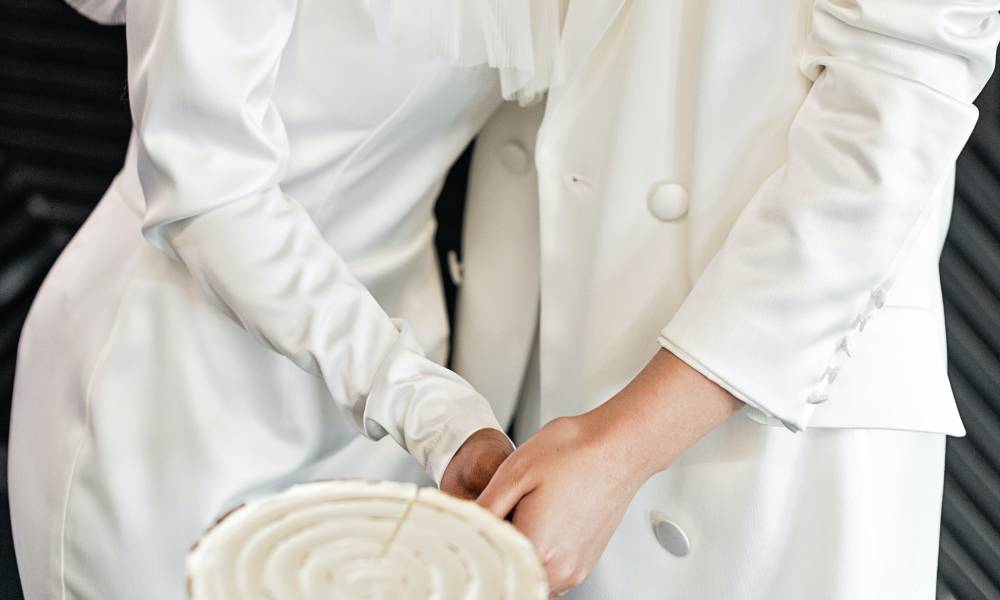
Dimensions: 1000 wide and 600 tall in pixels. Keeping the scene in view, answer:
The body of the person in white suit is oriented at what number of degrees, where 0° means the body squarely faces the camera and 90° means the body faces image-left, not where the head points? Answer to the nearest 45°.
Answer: approximately 45°
